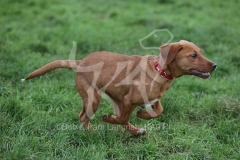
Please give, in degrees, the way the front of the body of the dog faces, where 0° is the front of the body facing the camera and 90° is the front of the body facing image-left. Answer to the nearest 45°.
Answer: approximately 270°
